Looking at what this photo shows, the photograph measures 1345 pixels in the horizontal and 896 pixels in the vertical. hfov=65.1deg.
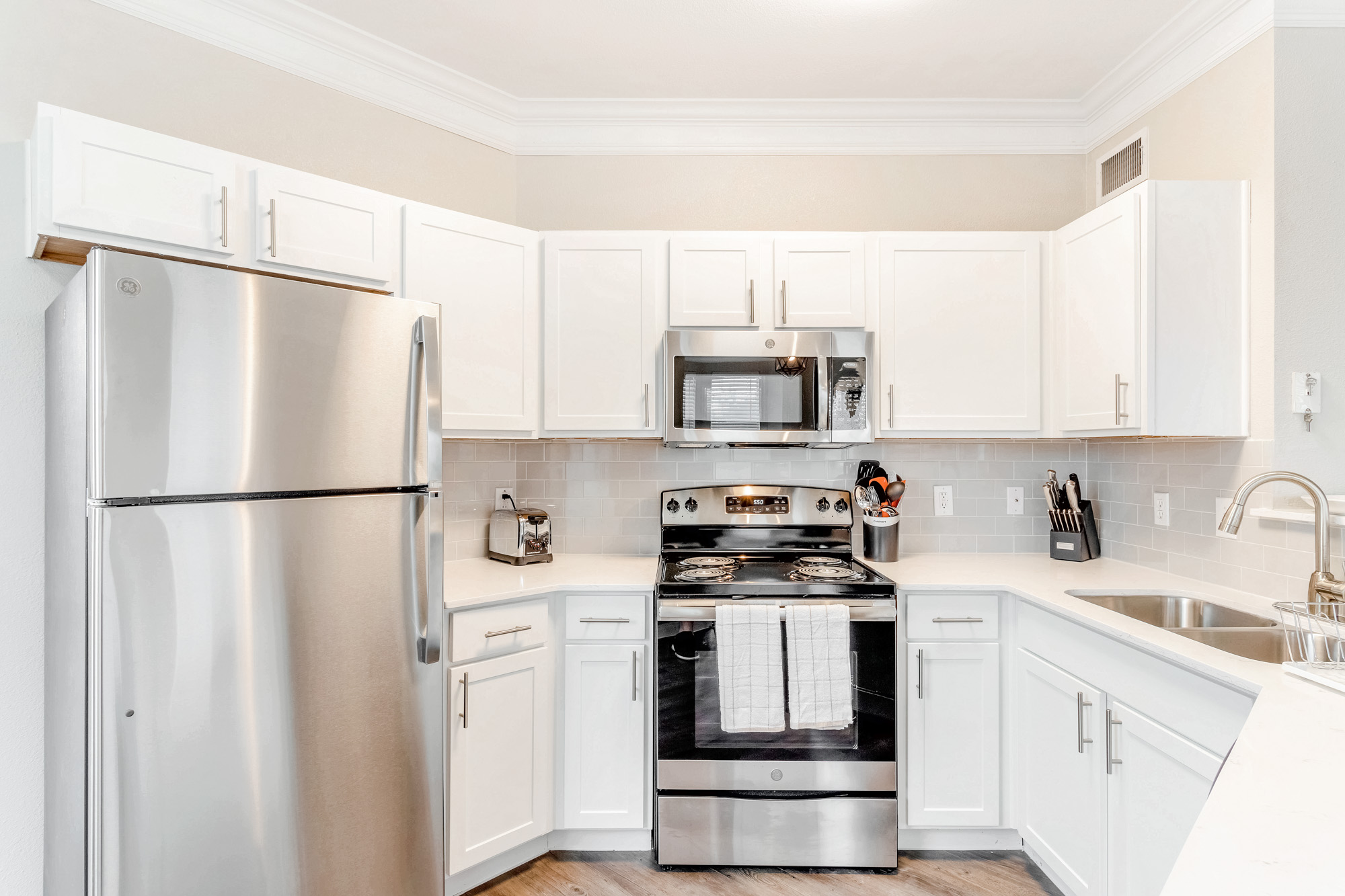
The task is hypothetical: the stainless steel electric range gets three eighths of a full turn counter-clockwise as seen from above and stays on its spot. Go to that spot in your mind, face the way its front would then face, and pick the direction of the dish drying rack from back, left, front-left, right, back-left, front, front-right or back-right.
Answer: right

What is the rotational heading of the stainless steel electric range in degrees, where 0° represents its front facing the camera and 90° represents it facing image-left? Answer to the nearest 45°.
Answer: approximately 0°

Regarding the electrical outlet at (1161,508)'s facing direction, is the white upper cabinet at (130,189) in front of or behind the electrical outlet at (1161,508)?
in front

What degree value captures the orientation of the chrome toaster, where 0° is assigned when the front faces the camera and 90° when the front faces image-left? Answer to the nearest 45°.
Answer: approximately 315°

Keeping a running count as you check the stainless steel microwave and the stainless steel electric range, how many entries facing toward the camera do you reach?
2

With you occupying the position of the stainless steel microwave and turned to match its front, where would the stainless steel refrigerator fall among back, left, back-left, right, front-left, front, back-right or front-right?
front-right

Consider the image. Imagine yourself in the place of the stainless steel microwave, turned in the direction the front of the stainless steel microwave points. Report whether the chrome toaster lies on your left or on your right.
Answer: on your right

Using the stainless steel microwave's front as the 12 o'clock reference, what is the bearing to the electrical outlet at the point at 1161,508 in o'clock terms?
The electrical outlet is roughly at 9 o'clock from the stainless steel microwave.
